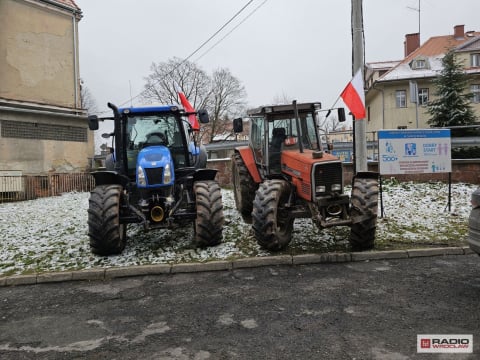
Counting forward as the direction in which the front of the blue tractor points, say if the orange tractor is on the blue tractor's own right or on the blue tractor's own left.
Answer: on the blue tractor's own left

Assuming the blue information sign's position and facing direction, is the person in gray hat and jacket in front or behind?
in front

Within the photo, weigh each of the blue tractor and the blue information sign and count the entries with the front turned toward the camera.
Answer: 2

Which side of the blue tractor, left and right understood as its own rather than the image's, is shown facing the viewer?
front

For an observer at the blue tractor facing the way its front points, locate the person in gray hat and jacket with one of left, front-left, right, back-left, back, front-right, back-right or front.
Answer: front-left

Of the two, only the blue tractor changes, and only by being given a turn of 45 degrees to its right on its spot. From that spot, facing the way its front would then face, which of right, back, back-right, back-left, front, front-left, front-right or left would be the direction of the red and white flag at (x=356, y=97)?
back-left

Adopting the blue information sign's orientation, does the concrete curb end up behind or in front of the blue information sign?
in front

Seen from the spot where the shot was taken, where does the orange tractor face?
facing the viewer and to the right of the viewer

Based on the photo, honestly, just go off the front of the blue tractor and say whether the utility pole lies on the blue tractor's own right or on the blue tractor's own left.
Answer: on the blue tractor's own left

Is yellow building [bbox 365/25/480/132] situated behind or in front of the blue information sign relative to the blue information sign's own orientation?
behind

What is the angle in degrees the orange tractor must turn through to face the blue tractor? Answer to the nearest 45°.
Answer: approximately 135° to its right

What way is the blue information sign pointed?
toward the camera

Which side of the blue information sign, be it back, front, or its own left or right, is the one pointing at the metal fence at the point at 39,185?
right
